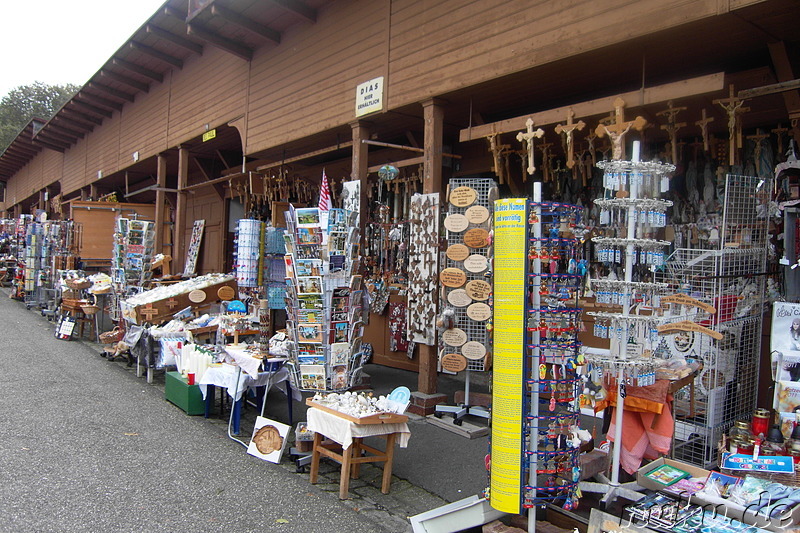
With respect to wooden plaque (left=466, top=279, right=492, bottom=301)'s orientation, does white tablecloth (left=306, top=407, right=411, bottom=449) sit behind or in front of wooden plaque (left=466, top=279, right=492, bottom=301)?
in front

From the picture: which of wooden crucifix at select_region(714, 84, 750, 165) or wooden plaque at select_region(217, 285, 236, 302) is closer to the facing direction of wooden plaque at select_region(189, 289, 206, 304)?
the wooden crucifix

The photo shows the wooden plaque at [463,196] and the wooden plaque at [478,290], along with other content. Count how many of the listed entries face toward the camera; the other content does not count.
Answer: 2

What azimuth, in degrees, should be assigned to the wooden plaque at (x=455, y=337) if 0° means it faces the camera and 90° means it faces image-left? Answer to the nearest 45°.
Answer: approximately 0°

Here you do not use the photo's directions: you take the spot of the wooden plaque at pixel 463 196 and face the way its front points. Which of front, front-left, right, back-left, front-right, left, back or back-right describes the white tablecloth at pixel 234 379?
right

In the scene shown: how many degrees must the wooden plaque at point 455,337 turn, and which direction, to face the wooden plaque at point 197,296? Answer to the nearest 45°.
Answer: approximately 135° to its right

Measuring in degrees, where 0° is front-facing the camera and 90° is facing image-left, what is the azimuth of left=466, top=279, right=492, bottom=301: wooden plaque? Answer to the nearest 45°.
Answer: approximately 0°
